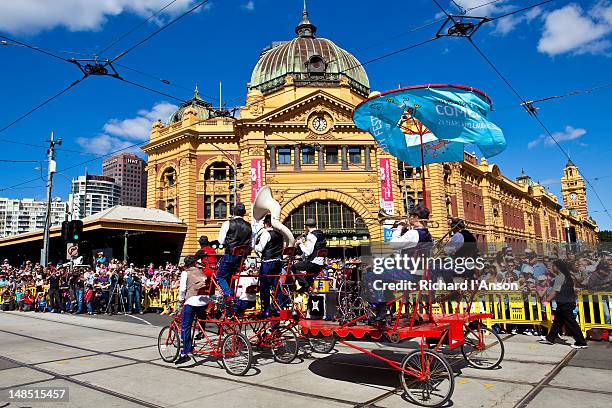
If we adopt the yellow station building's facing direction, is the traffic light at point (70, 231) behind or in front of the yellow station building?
in front

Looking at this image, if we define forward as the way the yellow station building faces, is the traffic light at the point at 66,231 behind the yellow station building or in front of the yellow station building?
in front

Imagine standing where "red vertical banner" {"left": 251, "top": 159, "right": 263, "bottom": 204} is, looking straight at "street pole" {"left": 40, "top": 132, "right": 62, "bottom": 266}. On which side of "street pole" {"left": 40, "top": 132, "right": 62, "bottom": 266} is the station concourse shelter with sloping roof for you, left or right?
right

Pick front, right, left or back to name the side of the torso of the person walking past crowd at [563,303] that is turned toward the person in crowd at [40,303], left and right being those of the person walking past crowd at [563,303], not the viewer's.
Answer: front

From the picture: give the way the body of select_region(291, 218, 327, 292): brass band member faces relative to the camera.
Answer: to the viewer's left

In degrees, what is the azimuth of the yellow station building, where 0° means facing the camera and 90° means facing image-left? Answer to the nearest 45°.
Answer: approximately 0°

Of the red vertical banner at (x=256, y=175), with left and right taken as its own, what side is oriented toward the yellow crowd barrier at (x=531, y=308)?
front

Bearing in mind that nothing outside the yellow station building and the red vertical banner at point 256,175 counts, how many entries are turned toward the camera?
2

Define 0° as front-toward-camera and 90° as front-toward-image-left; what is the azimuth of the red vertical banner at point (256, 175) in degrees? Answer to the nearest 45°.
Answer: approximately 0°

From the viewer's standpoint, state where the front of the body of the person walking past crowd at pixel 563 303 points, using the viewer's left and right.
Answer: facing to the left of the viewer

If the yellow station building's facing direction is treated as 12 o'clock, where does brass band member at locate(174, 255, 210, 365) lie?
The brass band member is roughly at 12 o'clock from the yellow station building.

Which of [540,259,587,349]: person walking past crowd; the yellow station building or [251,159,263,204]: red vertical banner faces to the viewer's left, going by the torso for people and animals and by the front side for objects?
the person walking past crowd

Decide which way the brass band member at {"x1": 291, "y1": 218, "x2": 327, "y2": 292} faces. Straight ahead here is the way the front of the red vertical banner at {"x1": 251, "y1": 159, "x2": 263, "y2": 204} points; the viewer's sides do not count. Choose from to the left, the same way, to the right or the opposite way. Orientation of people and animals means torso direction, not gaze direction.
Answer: to the right
